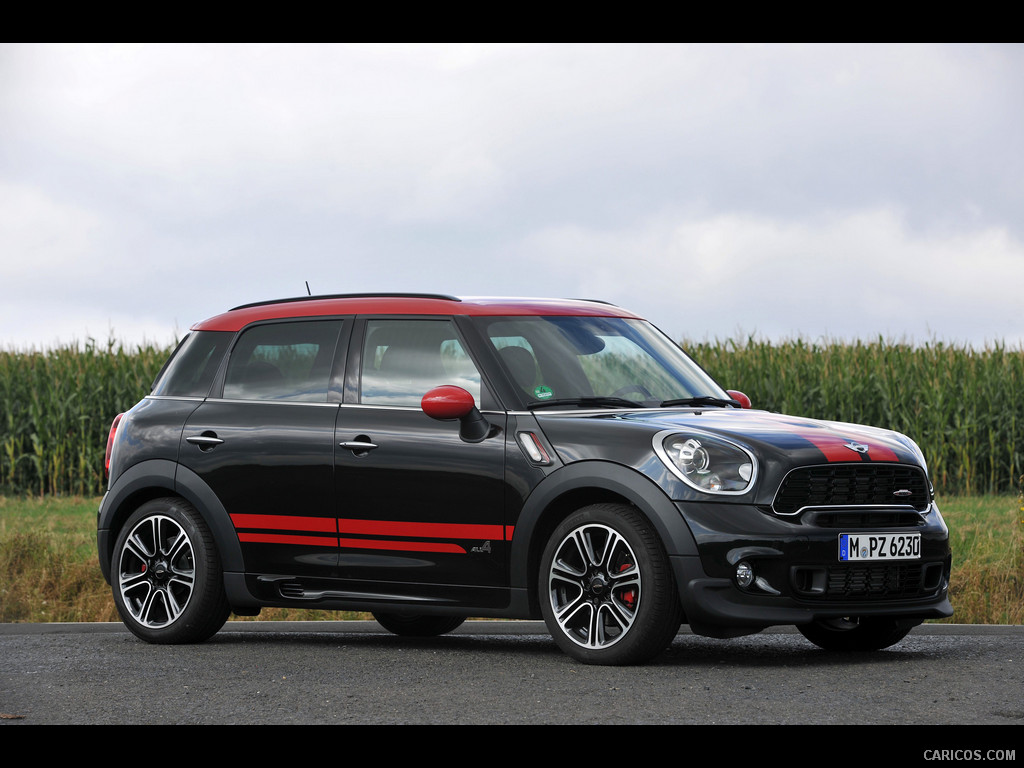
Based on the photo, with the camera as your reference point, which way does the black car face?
facing the viewer and to the right of the viewer
